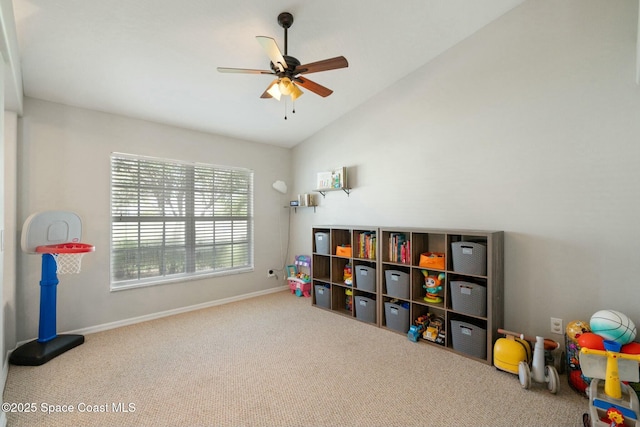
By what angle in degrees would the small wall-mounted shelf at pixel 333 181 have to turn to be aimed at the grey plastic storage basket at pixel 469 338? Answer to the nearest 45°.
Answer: approximately 90° to its left

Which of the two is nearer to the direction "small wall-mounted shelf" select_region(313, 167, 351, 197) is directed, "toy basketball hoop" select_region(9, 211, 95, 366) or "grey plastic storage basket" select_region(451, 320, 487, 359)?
the toy basketball hoop

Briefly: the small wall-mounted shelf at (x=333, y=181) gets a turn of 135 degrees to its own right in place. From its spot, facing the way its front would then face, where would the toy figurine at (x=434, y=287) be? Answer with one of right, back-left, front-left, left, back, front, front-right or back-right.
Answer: back-right

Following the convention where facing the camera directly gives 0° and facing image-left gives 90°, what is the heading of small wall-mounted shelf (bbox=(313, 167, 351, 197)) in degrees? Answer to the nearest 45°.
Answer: approximately 45°

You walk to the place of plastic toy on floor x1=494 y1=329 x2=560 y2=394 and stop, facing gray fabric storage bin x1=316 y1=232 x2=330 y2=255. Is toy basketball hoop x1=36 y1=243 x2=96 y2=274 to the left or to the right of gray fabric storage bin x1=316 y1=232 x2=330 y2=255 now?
left

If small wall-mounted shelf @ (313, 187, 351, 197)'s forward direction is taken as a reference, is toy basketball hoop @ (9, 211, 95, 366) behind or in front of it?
in front

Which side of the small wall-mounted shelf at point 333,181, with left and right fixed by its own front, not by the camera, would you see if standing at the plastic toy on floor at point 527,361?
left

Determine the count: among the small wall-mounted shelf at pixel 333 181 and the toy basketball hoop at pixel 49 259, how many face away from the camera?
0

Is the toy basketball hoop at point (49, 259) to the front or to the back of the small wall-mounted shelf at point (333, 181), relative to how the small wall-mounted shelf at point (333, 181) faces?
to the front

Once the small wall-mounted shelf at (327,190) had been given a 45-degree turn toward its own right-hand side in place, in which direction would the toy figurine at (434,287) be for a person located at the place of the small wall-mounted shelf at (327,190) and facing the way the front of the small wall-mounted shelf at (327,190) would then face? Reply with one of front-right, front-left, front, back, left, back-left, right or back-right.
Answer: back-left

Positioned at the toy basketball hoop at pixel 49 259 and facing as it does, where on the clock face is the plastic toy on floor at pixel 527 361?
The plastic toy on floor is roughly at 12 o'clock from the toy basketball hoop.
